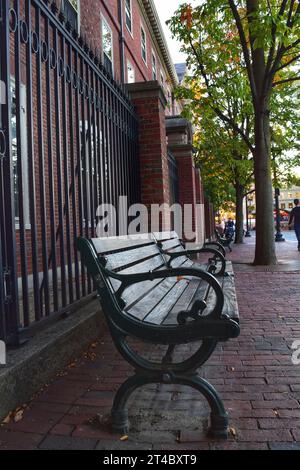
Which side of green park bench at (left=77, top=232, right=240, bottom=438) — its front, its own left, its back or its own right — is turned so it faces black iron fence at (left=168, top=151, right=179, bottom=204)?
left

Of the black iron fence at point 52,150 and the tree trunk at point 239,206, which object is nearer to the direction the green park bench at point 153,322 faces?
the tree trunk

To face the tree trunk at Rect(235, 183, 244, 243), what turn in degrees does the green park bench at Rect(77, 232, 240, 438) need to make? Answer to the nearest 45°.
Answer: approximately 90° to its left

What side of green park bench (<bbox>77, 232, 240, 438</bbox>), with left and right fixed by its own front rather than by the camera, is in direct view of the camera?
right
